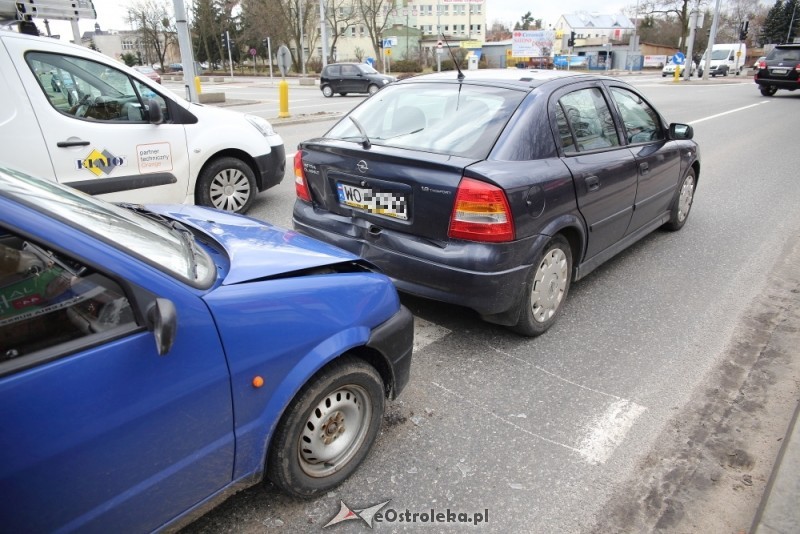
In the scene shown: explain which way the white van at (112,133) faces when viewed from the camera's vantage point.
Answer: facing to the right of the viewer

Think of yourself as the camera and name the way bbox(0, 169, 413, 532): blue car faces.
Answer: facing away from the viewer and to the right of the viewer

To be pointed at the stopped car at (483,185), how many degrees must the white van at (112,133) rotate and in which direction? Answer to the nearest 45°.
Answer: approximately 45° to its right

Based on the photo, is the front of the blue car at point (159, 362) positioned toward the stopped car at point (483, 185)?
yes

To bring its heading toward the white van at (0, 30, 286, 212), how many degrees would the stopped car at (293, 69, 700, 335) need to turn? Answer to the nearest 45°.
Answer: approximately 135° to its left

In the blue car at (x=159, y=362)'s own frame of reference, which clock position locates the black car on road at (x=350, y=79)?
The black car on road is roughly at 11 o'clock from the blue car.

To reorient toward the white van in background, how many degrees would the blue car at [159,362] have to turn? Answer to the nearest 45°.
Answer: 0° — it already faces it

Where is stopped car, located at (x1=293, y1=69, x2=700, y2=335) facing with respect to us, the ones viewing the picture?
facing away from the viewer and to the right of the viewer

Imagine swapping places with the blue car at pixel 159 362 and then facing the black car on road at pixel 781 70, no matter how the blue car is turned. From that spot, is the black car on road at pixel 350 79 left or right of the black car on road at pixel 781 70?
left

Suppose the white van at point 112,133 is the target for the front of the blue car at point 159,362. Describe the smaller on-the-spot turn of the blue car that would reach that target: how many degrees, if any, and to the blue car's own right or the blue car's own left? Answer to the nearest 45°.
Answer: approximately 45° to the blue car's own left
